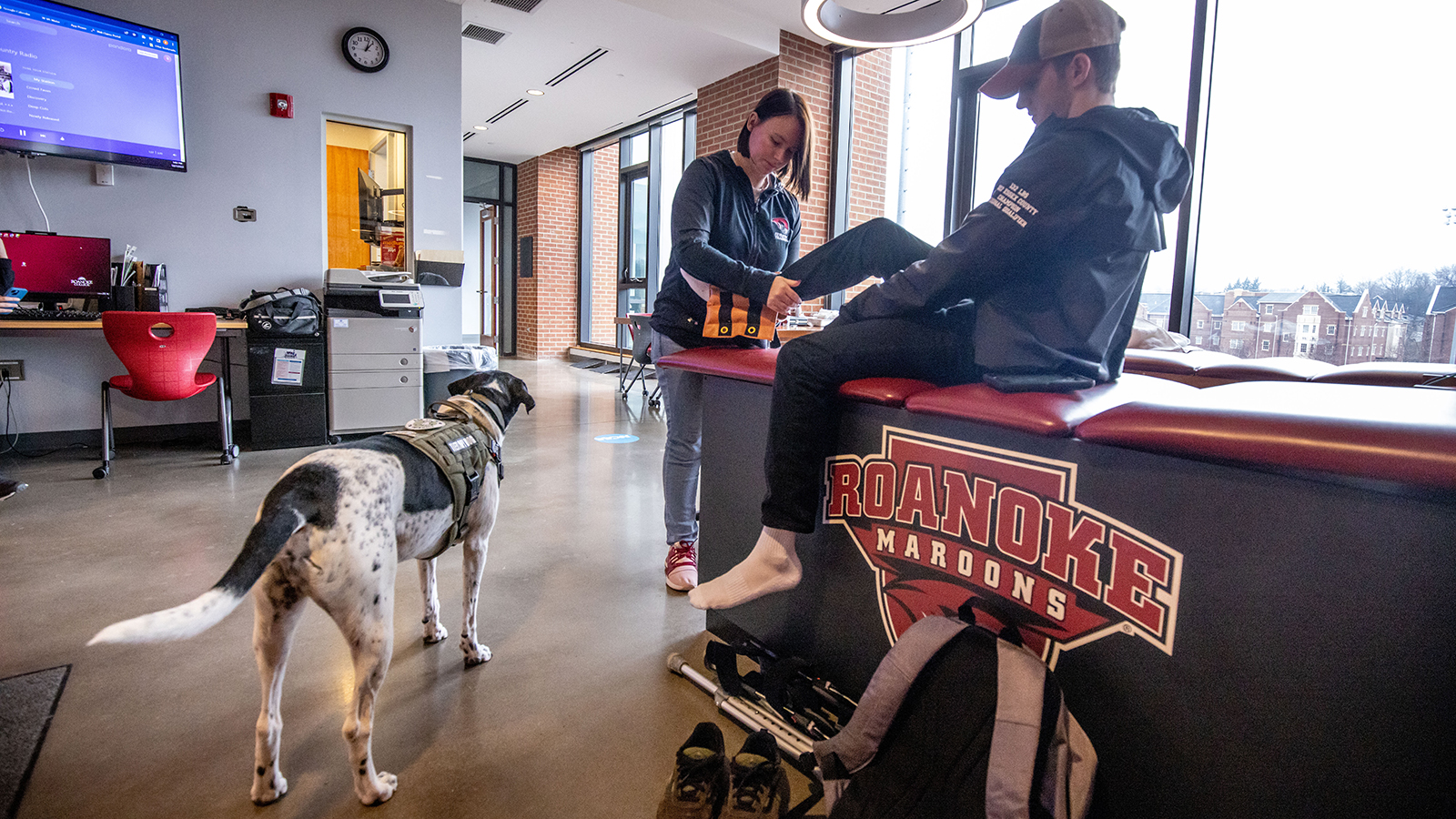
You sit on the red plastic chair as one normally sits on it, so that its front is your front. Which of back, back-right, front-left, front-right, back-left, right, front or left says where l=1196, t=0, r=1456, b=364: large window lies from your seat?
back-right

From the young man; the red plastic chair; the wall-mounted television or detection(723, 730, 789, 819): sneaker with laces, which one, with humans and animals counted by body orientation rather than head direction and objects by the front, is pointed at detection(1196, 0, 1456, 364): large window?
the wall-mounted television

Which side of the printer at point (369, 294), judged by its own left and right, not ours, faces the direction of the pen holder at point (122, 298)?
right

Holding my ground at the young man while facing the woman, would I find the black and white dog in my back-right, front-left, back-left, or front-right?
front-left

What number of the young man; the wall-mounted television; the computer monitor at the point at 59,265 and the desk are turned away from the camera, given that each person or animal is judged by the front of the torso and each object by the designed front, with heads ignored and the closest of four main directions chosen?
0

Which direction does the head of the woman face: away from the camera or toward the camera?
toward the camera

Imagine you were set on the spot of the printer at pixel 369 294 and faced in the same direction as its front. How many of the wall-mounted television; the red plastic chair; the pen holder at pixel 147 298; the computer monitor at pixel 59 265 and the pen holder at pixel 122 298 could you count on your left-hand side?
0

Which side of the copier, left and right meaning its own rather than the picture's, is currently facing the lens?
front

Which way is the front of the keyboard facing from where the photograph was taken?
facing the viewer

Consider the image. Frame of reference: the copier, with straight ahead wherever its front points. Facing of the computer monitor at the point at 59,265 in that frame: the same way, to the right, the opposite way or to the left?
the same way

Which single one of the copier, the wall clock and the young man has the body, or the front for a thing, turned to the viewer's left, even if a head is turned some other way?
the young man

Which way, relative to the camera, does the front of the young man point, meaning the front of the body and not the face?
to the viewer's left

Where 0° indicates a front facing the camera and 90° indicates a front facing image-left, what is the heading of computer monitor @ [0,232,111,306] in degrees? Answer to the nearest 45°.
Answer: approximately 0°

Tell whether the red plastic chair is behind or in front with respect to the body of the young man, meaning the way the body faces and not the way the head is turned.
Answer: in front

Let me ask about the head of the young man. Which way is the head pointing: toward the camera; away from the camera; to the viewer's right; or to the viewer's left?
to the viewer's left

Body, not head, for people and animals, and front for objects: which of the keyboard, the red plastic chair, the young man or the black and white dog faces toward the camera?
the keyboard

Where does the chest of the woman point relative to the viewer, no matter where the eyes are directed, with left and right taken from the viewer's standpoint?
facing the viewer and to the right of the viewer

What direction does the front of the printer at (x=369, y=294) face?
toward the camera

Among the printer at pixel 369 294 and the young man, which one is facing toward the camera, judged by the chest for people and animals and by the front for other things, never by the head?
the printer

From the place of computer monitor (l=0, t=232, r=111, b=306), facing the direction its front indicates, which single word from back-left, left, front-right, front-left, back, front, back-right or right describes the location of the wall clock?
left

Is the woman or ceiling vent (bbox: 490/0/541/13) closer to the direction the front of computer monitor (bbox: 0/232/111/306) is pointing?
the woman
